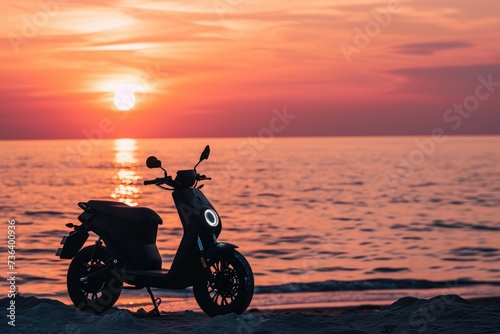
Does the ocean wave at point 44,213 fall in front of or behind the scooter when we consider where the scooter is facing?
behind

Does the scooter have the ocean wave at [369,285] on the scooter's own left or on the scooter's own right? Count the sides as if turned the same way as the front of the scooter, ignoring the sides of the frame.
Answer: on the scooter's own left

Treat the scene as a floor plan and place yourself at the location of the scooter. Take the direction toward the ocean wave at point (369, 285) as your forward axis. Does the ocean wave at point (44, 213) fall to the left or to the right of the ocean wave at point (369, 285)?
left
